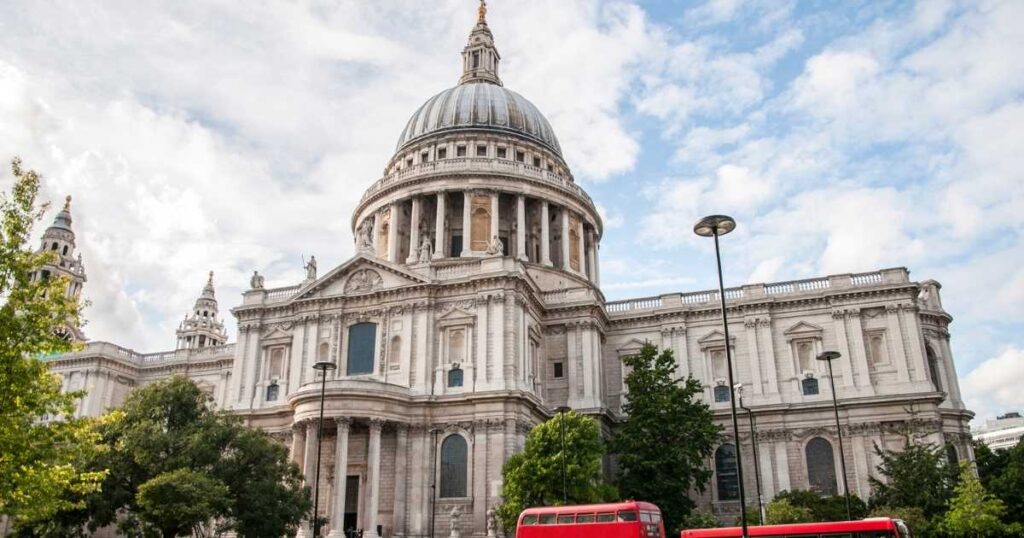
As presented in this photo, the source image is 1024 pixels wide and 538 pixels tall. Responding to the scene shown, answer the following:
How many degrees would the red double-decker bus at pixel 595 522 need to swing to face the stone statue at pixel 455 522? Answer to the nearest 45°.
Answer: approximately 180°

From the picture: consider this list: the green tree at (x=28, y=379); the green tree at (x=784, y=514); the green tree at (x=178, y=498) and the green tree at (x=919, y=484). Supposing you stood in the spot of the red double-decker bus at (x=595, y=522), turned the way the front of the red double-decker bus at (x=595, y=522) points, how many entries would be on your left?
2

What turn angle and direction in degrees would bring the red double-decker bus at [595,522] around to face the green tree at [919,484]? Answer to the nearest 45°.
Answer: approximately 90° to its left

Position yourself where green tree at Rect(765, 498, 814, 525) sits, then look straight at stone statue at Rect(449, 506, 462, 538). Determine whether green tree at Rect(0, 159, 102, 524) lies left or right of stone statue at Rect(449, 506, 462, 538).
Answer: left

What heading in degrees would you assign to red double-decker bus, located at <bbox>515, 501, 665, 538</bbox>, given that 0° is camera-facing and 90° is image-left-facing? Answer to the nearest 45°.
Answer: approximately 315°

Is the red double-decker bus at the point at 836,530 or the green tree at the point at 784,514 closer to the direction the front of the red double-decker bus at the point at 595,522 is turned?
the red double-decker bus

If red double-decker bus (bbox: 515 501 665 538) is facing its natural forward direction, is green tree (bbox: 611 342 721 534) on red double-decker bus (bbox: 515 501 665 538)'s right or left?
on its left

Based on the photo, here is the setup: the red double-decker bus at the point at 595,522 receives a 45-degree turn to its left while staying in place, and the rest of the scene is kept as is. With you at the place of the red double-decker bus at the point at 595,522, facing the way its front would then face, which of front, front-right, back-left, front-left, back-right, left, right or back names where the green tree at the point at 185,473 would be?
back

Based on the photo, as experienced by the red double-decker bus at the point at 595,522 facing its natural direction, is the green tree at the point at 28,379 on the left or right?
on its right
